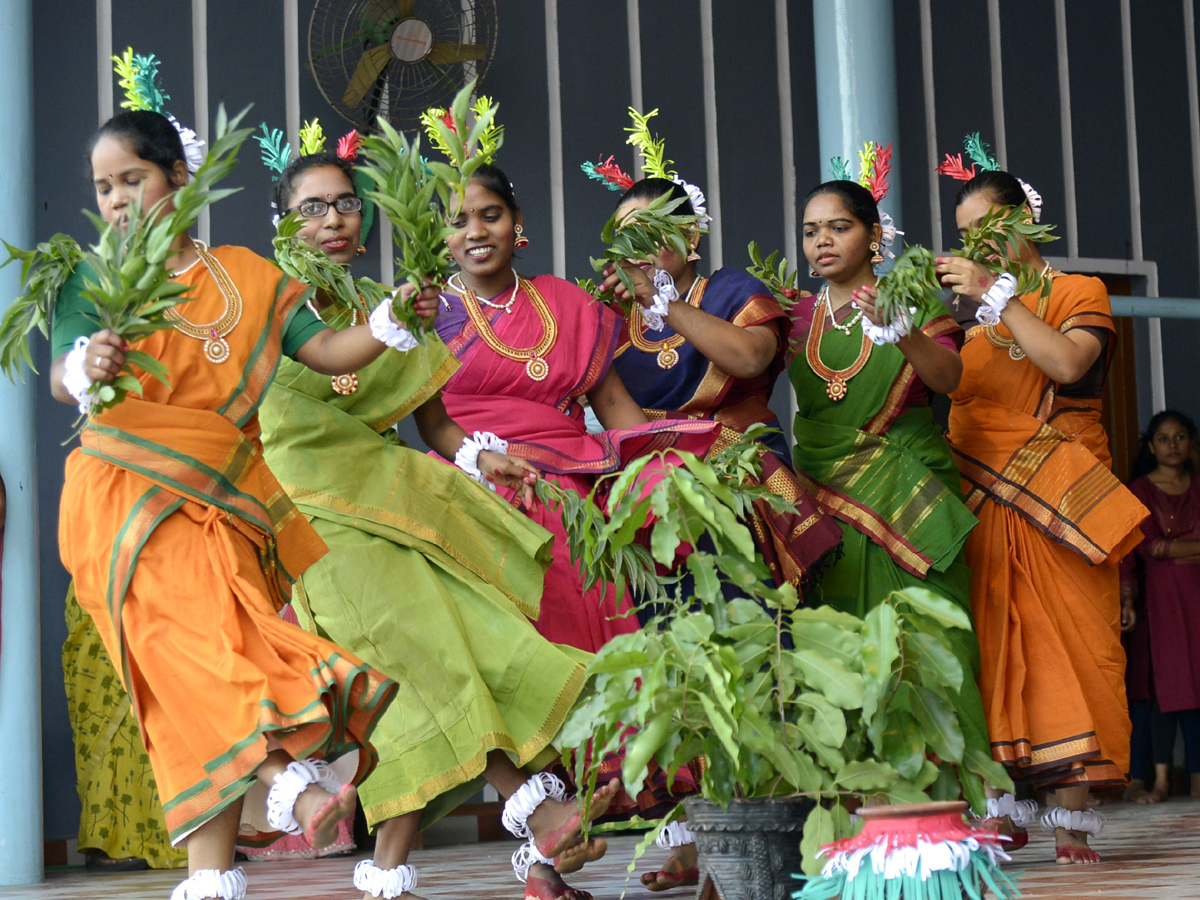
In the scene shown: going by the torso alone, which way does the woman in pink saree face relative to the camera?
toward the camera

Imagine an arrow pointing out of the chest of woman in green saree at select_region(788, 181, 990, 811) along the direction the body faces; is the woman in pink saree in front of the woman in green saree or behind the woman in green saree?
in front

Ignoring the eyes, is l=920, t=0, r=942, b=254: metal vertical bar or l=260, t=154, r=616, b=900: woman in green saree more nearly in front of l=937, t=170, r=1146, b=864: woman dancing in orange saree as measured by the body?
the woman in green saree

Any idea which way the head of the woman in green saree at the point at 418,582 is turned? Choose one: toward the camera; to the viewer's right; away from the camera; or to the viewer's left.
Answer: toward the camera

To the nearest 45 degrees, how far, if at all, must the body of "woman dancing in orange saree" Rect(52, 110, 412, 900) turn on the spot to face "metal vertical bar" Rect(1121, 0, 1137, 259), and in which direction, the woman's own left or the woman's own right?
approximately 135° to the woman's own left

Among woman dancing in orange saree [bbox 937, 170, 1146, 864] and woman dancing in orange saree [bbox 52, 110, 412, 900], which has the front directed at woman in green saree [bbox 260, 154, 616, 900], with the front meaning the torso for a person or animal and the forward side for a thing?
woman dancing in orange saree [bbox 937, 170, 1146, 864]

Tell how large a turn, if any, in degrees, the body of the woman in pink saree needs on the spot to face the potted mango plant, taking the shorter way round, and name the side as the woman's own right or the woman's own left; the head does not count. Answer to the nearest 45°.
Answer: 0° — they already face it

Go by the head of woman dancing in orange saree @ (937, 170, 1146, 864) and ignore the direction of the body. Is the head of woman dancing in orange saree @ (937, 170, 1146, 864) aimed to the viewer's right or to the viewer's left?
to the viewer's left

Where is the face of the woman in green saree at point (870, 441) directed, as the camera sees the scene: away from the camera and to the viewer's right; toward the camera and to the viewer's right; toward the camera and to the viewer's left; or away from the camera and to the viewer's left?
toward the camera and to the viewer's left

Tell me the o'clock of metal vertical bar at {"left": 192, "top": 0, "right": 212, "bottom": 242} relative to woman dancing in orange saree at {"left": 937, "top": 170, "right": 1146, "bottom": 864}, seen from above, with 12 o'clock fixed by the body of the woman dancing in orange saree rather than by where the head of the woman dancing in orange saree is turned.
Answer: The metal vertical bar is roughly at 2 o'clock from the woman dancing in orange saree.

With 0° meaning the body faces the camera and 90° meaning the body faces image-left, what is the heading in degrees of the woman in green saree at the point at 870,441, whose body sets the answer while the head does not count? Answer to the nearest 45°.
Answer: approximately 45°

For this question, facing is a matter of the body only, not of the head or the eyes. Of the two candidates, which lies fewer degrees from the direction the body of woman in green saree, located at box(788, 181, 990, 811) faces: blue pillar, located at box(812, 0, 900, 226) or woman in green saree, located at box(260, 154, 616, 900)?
the woman in green saree

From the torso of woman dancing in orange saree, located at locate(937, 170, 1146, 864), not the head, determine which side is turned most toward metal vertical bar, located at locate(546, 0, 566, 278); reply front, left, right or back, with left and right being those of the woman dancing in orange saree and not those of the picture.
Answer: right

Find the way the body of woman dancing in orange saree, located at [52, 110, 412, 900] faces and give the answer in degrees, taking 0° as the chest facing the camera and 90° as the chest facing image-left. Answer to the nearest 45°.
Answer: approximately 0°
